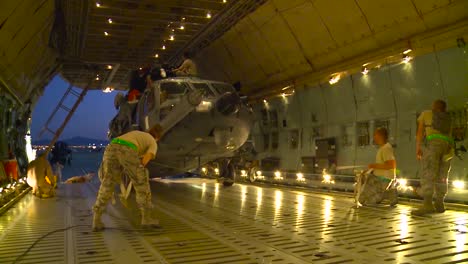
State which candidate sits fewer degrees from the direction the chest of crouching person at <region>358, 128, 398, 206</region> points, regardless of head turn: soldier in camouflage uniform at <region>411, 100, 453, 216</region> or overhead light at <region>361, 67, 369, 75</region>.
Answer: the overhead light

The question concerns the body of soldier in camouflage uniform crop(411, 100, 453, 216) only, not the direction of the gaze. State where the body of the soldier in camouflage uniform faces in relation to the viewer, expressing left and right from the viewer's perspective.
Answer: facing away from the viewer and to the left of the viewer

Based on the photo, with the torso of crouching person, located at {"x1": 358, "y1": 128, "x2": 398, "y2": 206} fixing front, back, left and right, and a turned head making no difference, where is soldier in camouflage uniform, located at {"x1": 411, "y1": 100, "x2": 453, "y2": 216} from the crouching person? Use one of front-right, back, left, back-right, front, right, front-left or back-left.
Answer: back-left

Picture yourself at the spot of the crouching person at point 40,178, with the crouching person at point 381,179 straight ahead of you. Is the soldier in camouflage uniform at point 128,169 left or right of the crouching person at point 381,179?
right

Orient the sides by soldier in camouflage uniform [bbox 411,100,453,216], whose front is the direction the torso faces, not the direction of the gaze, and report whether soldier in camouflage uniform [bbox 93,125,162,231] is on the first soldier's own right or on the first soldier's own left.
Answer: on the first soldier's own left

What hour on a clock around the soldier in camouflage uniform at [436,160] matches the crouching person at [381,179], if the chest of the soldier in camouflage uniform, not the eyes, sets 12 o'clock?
The crouching person is roughly at 12 o'clock from the soldier in camouflage uniform.

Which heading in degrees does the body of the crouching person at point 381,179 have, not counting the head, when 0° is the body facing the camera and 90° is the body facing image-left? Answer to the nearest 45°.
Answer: approximately 90°

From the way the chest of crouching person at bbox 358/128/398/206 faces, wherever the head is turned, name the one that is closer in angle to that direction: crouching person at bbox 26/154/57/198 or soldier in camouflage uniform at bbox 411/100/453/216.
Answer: the crouching person

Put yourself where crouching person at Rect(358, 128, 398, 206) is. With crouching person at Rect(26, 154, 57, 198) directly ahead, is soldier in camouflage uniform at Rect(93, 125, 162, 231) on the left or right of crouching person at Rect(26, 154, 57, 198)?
left

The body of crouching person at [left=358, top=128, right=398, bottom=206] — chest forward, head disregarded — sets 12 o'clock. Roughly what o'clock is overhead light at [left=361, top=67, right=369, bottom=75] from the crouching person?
The overhead light is roughly at 3 o'clock from the crouching person.
